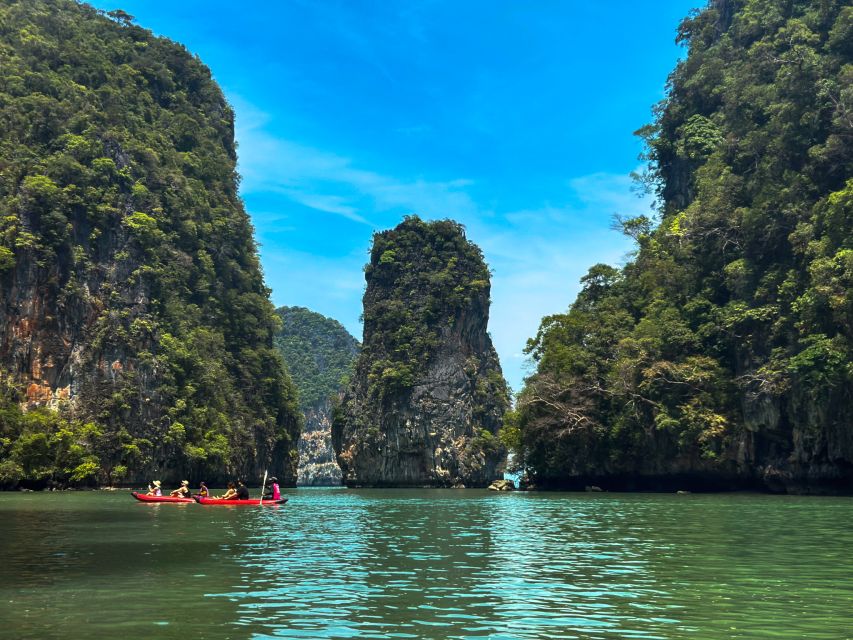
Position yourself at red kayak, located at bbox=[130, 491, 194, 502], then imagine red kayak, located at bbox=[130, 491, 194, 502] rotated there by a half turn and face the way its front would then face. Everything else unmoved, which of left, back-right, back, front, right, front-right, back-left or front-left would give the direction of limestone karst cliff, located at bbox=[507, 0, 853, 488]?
front

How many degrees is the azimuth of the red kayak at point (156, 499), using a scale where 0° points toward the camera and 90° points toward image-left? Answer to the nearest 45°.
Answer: approximately 90°

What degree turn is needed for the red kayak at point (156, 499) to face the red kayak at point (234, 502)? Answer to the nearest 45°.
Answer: approximately 135° to its left
